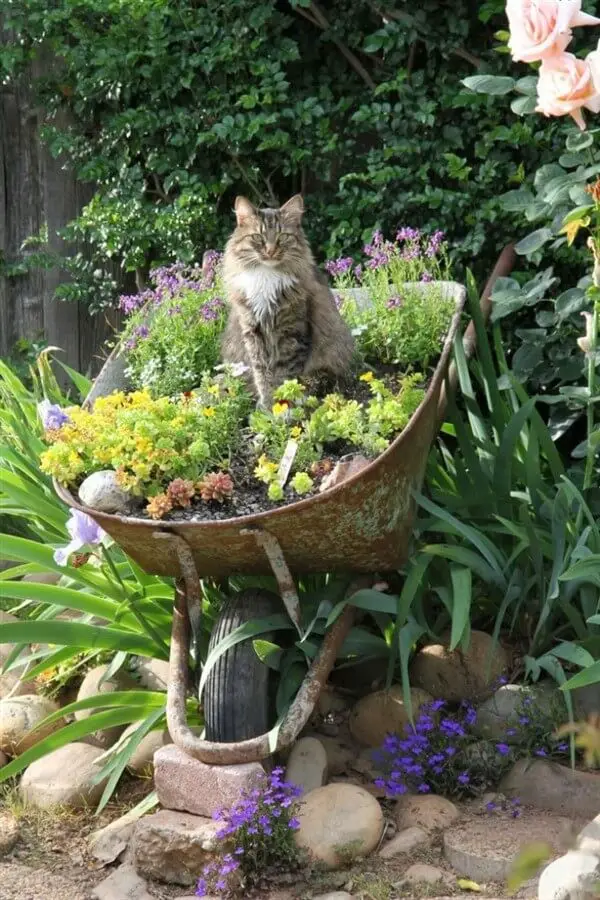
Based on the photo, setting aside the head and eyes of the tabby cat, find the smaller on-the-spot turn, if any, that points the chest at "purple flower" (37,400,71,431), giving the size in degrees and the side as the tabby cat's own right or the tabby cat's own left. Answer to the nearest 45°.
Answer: approximately 90° to the tabby cat's own right

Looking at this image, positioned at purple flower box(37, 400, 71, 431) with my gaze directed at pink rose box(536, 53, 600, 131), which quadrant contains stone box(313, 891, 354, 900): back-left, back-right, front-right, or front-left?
front-right

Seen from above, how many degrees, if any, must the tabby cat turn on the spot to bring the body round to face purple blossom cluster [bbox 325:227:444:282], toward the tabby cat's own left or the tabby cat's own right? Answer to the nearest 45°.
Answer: approximately 135° to the tabby cat's own left

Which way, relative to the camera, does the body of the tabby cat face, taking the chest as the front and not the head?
toward the camera

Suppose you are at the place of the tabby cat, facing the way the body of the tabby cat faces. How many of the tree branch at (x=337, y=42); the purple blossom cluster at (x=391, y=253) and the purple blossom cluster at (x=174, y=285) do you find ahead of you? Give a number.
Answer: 0
